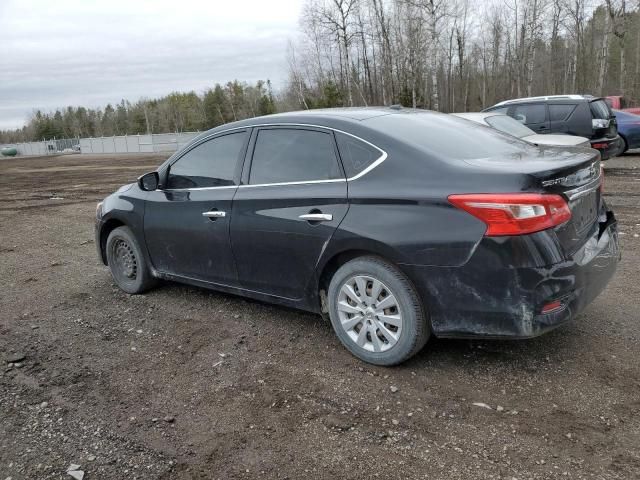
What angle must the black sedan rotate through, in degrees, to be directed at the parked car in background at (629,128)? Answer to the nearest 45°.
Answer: approximately 90° to its right

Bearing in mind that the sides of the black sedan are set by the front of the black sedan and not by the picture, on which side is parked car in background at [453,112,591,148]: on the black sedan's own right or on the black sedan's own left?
on the black sedan's own right

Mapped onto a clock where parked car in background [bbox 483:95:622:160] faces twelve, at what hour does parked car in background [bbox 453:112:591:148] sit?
parked car in background [bbox 453:112:591:148] is roughly at 8 o'clock from parked car in background [bbox 483:95:622:160].

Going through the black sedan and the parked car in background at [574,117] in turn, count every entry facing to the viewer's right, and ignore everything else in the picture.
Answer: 0

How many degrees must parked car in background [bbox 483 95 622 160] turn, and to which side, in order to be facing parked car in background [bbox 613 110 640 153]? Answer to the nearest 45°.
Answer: approximately 90° to its right

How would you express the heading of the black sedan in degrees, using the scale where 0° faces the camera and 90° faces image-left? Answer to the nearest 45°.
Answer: approximately 135°

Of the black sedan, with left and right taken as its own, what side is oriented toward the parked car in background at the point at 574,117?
right

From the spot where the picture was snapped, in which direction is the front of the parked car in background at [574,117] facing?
facing away from the viewer and to the left of the viewer
